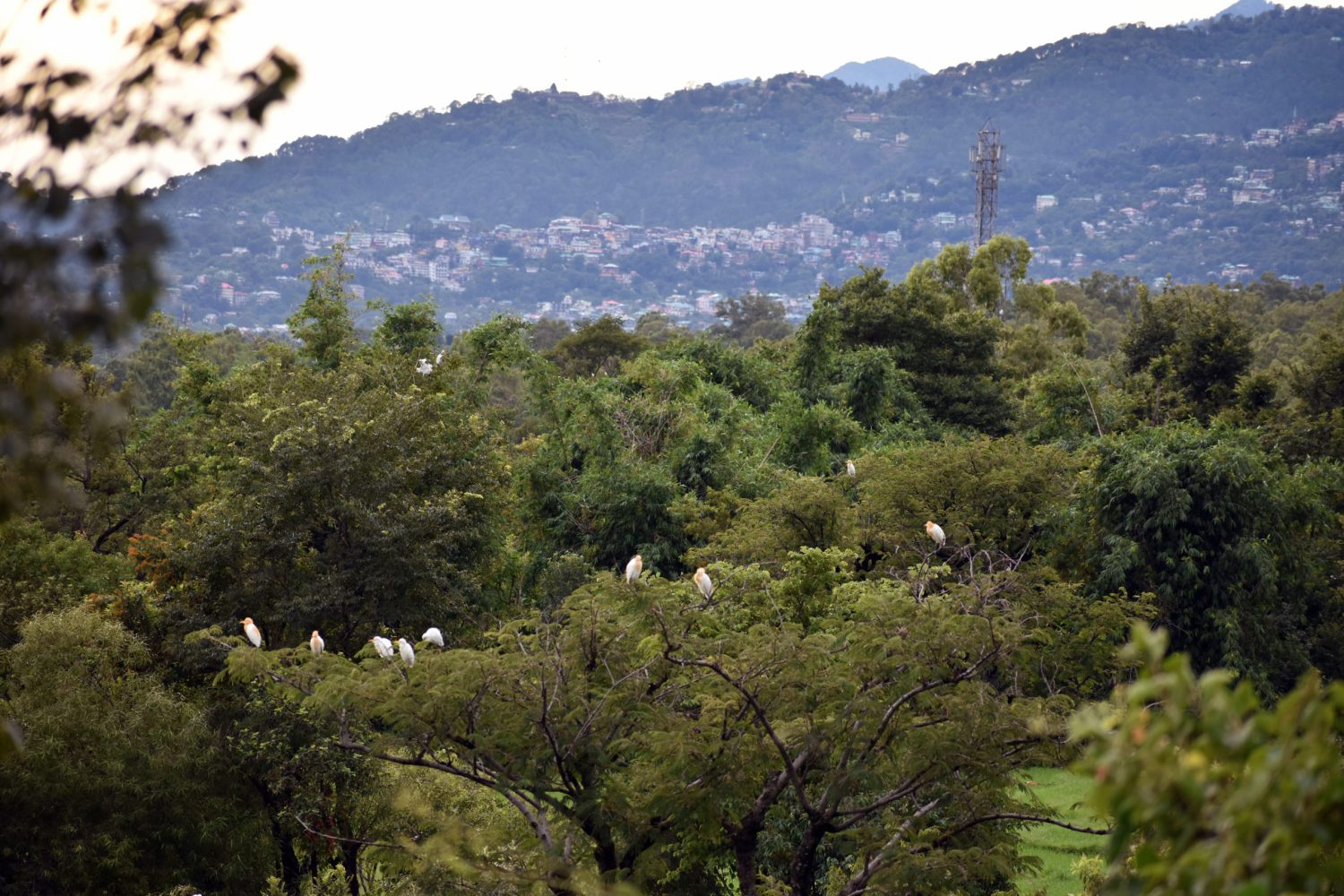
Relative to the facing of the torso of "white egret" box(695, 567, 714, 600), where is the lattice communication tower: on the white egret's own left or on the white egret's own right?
on the white egret's own right

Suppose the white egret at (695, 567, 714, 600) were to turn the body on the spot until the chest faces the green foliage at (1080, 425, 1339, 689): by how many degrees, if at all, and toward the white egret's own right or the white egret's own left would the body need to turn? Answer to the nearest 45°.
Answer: approximately 135° to the white egret's own right

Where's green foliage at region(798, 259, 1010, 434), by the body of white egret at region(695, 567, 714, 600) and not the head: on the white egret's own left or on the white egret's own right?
on the white egret's own right

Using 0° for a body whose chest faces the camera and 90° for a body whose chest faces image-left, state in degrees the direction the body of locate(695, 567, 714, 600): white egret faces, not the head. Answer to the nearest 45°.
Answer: approximately 90°

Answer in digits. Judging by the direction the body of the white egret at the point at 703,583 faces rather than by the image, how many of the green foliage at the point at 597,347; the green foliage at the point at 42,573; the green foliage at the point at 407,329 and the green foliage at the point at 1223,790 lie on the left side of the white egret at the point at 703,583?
1

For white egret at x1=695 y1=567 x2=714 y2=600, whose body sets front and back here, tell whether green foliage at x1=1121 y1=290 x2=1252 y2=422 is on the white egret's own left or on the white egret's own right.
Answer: on the white egret's own right

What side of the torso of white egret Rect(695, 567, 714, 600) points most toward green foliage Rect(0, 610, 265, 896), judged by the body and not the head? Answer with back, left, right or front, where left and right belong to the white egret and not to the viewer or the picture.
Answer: front

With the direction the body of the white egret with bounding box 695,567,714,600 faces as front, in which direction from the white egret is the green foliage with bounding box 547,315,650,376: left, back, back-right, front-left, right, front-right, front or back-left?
right

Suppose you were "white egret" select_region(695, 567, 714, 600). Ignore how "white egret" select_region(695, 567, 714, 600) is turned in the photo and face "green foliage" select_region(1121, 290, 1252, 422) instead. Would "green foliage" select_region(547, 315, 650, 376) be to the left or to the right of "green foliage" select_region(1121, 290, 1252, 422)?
left

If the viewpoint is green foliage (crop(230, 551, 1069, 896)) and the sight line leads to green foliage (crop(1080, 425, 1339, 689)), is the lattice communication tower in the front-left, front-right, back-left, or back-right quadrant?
front-left

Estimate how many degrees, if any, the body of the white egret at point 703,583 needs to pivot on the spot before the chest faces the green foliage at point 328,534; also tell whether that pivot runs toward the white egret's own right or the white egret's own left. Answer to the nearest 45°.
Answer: approximately 45° to the white egret's own right

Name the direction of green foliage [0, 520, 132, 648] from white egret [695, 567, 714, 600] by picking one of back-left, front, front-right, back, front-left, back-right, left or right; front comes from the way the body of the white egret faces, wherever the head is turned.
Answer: front-right
